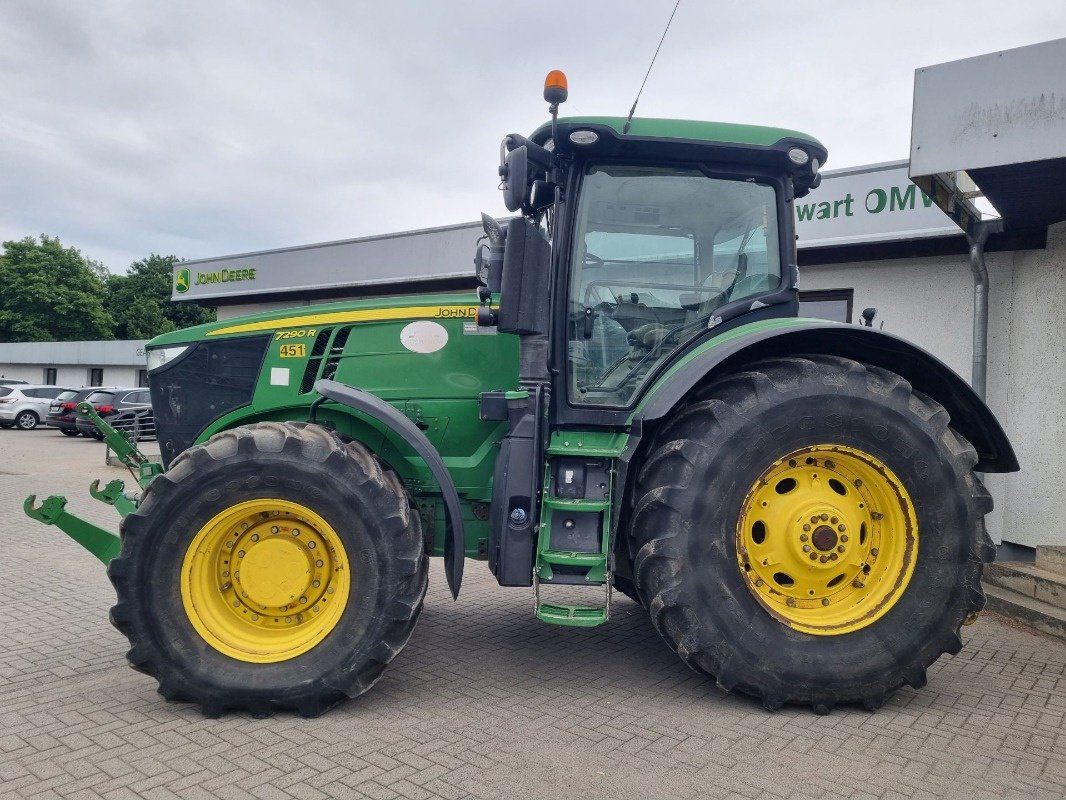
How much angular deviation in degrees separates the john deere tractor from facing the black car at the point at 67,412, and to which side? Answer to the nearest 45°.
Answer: approximately 45° to its right

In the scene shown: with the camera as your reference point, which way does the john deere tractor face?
facing to the left of the viewer

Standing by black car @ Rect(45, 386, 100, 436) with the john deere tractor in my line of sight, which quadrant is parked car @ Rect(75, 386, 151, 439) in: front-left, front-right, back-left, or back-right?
front-left

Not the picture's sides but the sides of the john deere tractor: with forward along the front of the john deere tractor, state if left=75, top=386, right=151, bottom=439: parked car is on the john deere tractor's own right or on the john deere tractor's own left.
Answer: on the john deere tractor's own right

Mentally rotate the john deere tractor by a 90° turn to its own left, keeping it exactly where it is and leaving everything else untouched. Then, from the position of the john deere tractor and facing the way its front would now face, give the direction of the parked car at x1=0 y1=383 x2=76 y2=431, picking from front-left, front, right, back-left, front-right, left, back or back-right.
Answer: back-right
